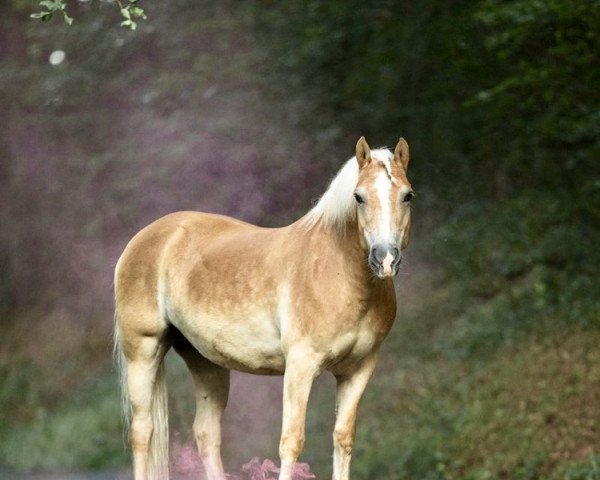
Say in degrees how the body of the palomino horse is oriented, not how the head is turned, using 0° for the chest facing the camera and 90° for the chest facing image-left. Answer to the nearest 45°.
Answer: approximately 315°
